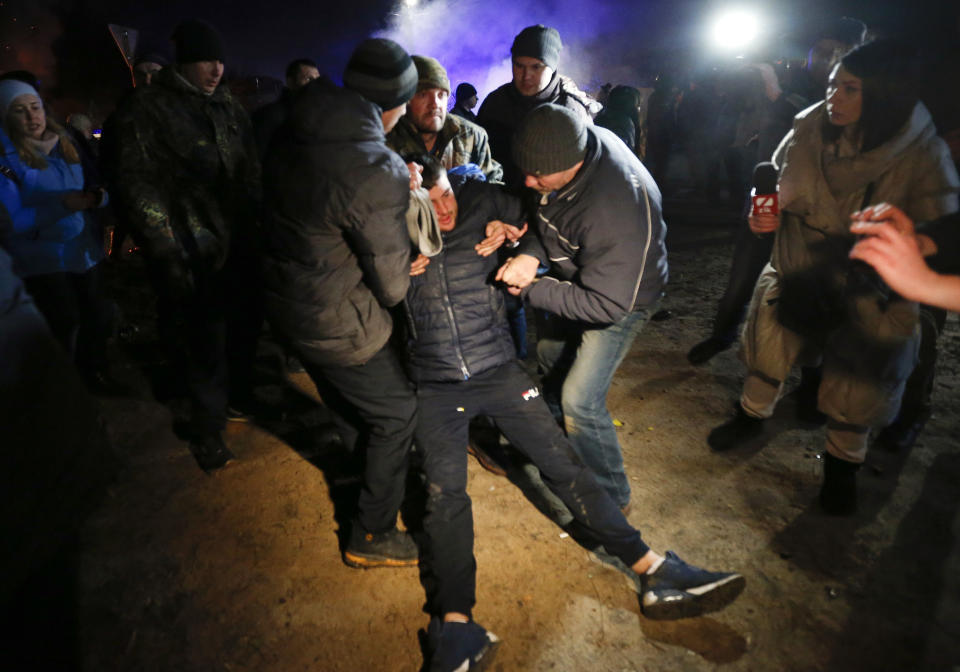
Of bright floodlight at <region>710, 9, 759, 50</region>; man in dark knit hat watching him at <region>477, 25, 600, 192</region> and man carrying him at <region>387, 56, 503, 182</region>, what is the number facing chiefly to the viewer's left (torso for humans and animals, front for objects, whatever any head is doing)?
0

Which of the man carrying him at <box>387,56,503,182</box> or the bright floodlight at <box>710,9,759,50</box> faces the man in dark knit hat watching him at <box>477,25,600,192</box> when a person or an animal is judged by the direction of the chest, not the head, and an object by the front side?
the bright floodlight

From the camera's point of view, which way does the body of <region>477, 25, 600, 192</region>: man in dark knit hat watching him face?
toward the camera

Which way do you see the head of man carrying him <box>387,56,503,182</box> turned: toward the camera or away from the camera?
toward the camera

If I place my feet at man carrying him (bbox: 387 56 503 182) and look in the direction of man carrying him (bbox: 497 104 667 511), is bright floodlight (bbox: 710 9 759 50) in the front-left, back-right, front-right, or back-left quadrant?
back-left

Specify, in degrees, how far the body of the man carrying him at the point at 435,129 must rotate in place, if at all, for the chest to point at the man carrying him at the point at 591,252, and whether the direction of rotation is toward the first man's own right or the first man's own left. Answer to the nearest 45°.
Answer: approximately 45° to the first man's own left

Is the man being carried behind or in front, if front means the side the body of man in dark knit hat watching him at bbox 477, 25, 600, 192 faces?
in front

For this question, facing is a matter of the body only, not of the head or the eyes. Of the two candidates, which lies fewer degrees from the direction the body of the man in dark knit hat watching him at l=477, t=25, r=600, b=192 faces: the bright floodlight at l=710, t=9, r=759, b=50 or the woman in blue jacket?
the woman in blue jacket

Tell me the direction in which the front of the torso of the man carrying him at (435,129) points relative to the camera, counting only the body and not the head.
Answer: toward the camera

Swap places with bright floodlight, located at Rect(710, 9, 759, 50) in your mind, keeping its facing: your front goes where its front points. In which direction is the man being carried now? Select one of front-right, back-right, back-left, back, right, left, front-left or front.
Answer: front

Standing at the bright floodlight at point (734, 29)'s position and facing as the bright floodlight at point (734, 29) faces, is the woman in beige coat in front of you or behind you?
in front

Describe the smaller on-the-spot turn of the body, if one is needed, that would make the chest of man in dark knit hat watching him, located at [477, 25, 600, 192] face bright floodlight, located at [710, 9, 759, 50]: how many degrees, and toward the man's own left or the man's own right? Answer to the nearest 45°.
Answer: approximately 180°

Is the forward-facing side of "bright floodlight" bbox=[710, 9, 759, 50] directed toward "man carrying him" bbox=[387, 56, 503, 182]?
yes

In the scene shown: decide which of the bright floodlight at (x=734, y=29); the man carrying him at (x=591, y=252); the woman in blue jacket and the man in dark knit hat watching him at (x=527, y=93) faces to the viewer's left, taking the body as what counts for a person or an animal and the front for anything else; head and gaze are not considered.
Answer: the man carrying him at (x=591, y=252)

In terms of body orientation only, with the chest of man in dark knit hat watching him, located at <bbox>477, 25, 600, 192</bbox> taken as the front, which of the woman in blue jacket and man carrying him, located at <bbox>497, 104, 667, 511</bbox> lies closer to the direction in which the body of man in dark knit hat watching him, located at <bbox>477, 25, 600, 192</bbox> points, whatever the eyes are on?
the man carrying him

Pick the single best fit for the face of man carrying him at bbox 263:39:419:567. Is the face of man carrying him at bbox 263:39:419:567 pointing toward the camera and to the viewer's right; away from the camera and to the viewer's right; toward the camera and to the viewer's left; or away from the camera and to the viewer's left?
away from the camera and to the viewer's right

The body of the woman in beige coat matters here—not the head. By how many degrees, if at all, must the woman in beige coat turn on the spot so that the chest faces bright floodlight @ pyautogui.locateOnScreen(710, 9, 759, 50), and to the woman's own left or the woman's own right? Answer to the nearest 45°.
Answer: approximately 135° to the woman's own right

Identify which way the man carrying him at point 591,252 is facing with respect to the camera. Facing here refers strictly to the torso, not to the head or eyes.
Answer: to the viewer's left

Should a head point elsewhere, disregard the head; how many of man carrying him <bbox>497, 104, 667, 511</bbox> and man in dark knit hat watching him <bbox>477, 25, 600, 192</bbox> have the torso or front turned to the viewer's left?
1

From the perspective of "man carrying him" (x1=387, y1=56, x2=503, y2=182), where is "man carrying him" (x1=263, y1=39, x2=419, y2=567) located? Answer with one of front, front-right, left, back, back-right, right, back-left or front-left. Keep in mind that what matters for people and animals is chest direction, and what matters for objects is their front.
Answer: front

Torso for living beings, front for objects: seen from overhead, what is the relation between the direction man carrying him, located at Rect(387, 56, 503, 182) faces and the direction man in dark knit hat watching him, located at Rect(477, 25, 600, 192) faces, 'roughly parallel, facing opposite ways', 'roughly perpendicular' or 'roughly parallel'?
roughly parallel
